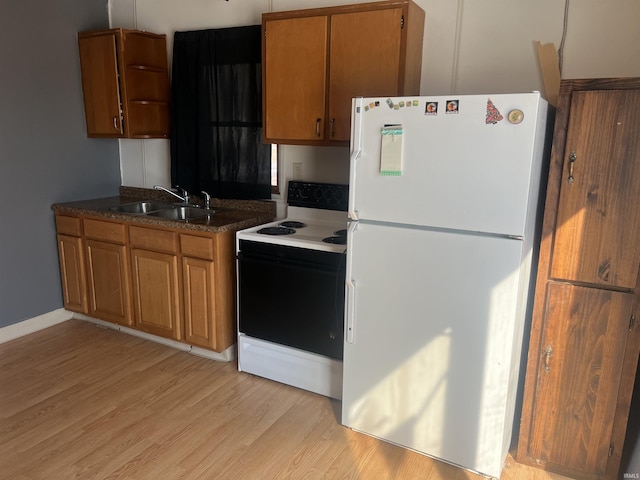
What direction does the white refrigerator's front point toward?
toward the camera

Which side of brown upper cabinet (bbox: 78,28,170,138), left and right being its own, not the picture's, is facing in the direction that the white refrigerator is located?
left

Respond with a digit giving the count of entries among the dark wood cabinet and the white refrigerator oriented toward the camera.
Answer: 2

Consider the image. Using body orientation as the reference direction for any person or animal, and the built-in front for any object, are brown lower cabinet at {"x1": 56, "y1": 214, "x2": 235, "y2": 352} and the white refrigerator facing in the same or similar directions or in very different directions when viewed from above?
same or similar directions

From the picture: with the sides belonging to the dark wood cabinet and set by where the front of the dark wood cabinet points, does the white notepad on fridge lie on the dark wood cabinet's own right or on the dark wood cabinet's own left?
on the dark wood cabinet's own right

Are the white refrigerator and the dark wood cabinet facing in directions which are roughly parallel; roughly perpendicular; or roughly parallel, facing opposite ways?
roughly parallel

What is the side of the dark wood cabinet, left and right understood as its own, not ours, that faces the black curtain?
right

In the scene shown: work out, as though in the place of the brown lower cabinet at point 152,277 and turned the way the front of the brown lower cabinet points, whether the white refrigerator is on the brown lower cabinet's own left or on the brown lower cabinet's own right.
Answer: on the brown lower cabinet's own left

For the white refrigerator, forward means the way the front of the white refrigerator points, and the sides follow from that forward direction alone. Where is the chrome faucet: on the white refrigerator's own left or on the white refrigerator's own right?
on the white refrigerator's own right

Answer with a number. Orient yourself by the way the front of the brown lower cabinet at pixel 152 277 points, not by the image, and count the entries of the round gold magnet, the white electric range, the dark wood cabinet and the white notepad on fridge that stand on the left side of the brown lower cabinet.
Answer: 4

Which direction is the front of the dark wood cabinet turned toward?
toward the camera

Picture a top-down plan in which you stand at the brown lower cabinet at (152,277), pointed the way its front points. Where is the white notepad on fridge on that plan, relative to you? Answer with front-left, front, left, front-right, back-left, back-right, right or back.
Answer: left

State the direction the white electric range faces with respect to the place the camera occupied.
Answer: facing the viewer and to the left of the viewer
